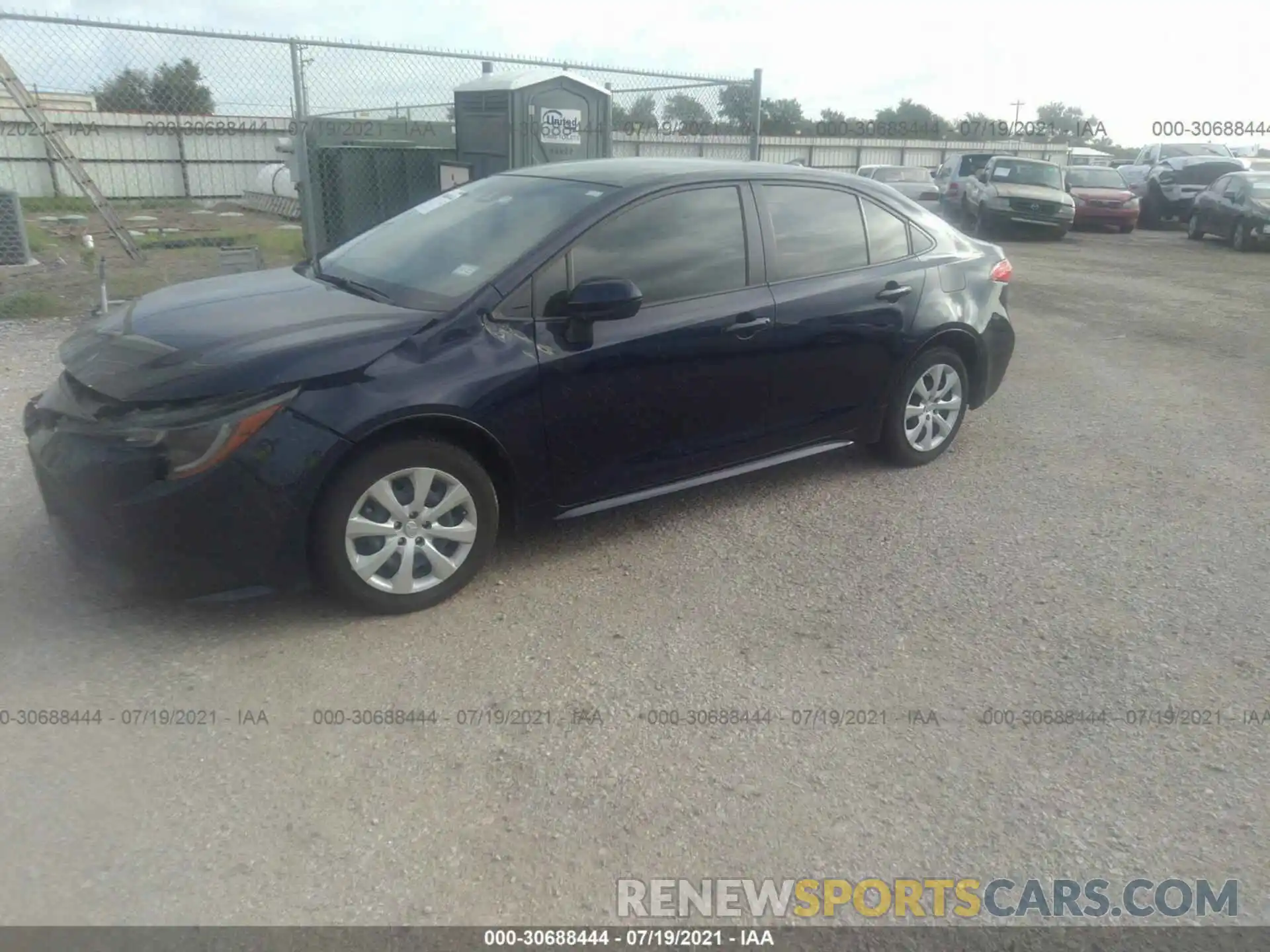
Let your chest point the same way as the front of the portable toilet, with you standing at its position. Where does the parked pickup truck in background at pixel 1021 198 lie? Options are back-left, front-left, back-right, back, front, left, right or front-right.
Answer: left

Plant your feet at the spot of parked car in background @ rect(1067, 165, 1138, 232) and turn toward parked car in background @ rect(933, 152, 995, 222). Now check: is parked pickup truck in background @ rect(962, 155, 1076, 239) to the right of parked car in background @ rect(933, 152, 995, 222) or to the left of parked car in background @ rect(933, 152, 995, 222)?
left

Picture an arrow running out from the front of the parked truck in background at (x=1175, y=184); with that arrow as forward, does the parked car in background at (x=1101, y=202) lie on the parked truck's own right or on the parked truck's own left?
on the parked truck's own right

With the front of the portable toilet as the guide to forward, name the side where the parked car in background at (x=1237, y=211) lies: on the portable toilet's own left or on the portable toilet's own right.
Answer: on the portable toilet's own left

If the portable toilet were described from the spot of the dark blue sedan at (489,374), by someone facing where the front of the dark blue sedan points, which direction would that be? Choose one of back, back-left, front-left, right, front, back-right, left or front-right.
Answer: back-right

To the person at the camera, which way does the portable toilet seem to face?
facing the viewer and to the right of the viewer

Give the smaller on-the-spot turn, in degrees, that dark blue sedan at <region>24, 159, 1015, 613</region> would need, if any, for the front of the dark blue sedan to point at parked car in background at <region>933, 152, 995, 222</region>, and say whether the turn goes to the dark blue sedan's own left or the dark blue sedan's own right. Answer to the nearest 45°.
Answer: approximately 180°

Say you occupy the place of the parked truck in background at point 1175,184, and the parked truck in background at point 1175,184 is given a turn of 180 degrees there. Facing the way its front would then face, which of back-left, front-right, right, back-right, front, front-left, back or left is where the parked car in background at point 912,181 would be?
left

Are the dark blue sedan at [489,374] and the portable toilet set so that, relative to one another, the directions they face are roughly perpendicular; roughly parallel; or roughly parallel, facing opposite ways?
roughly perpendicular

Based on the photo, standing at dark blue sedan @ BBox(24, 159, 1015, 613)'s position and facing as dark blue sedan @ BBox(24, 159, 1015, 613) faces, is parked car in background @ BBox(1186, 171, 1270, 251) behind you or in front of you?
behind

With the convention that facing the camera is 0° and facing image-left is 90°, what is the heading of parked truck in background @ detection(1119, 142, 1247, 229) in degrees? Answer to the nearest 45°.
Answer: approximately 315°

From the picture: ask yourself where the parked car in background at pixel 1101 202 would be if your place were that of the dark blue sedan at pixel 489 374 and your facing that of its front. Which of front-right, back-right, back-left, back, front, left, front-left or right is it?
back

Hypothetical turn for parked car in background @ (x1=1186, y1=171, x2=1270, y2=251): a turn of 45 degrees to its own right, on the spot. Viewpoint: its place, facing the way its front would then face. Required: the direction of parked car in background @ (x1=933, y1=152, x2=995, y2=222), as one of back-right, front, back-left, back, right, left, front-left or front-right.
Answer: right

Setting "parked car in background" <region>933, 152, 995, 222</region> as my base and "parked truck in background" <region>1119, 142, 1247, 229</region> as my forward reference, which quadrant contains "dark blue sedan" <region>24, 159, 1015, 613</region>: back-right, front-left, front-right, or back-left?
back-right
